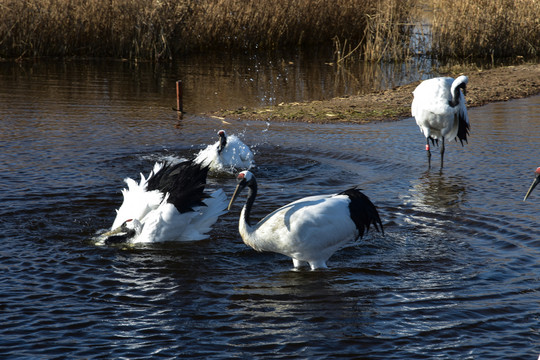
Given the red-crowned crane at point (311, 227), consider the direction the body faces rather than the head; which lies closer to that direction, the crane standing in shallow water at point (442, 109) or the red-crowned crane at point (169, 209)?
the red-crowned crane

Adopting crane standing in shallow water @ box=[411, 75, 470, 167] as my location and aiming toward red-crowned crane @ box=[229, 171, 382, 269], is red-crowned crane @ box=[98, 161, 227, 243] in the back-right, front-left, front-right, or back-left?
front-right

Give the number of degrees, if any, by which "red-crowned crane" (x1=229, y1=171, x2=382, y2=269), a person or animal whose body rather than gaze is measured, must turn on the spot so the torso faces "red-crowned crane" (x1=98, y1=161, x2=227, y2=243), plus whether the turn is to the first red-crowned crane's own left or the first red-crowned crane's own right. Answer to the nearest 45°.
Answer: approximately 45° to the first red-crowned crane's own right

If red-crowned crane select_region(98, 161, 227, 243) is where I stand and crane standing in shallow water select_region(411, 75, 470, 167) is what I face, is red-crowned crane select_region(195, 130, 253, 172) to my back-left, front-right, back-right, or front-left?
front-left

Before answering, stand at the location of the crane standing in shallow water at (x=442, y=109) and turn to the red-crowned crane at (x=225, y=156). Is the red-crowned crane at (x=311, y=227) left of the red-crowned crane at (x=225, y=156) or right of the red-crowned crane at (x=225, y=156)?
left

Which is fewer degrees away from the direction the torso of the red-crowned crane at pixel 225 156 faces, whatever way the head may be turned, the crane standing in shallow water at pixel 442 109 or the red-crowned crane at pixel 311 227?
the red-crowned crane

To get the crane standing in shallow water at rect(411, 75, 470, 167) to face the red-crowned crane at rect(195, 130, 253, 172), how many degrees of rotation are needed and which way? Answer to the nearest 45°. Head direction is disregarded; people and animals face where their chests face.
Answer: approximately 45° to its right

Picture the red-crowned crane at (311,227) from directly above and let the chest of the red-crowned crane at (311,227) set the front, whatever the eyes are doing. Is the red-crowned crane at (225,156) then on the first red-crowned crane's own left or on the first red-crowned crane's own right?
on the first red-crowned crane's own right

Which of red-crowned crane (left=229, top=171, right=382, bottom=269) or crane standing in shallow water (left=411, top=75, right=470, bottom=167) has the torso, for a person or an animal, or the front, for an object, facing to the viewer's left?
the red-crowned crane

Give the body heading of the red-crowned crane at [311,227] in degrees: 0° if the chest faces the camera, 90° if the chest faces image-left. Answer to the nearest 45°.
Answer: approximately 90°
